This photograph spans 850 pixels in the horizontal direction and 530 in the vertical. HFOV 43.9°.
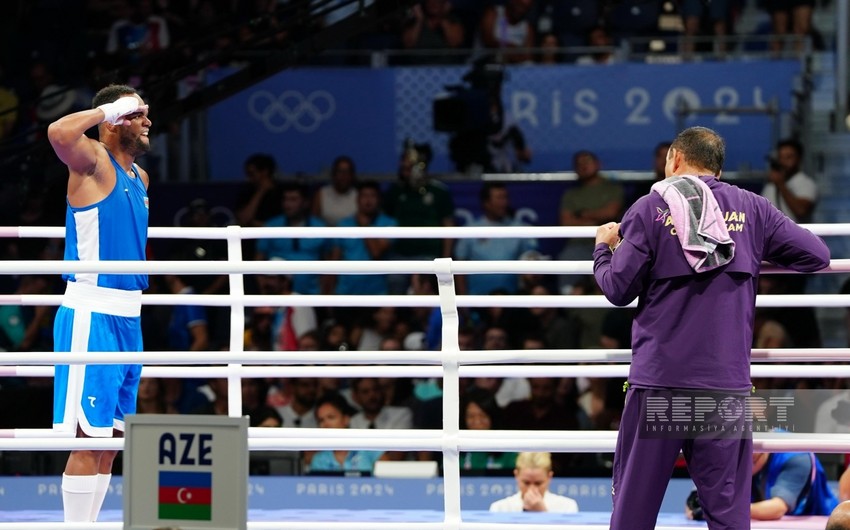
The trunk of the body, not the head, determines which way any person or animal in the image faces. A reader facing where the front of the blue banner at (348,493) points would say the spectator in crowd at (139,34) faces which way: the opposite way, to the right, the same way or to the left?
the same way

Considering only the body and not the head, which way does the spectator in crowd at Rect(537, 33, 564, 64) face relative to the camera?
toward the camera

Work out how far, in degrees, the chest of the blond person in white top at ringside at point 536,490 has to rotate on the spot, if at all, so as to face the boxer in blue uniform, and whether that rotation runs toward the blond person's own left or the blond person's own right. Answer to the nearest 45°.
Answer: approximately 45° to the blond person's own right

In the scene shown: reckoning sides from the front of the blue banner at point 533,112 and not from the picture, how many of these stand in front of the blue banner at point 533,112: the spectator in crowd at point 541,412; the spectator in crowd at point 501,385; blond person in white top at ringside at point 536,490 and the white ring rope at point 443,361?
4

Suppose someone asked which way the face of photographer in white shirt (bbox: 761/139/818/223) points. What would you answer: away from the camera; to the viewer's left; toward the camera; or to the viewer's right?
toward the camera

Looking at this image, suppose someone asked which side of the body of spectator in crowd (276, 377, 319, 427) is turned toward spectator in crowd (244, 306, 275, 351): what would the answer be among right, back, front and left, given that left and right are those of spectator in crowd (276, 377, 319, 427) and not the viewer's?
back

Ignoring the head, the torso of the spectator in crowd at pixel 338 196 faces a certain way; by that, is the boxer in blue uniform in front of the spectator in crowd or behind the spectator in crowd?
in front

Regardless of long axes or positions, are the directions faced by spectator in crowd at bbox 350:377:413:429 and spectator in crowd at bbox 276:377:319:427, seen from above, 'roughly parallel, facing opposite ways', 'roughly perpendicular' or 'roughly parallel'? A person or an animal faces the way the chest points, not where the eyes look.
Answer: roughly parallel

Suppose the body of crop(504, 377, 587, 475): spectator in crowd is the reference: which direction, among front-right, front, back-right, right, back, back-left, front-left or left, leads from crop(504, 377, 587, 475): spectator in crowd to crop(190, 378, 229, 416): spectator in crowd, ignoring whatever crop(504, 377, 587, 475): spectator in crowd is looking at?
right

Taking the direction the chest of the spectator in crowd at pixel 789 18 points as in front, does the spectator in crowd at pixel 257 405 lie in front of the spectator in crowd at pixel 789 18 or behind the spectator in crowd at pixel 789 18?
in front

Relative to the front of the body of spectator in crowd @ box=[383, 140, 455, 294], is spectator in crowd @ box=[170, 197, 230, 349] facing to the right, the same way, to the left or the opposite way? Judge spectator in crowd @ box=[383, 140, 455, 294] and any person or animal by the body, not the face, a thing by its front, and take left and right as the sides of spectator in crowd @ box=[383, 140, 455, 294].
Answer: the same way

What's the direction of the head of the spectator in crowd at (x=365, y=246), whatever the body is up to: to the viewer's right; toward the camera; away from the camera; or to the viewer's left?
toward the camera

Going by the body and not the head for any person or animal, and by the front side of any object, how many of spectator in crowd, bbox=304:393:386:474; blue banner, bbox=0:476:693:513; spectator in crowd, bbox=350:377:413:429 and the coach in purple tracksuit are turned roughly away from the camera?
1

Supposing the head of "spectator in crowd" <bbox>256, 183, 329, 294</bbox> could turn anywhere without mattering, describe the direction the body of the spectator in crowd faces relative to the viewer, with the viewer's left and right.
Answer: facing the viewer

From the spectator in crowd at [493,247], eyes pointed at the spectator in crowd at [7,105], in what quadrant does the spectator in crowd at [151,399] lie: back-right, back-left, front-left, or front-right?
front-left
